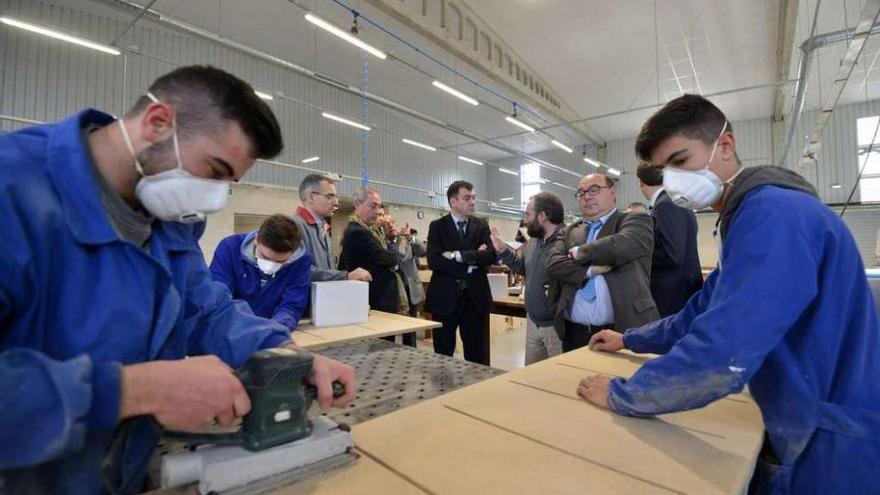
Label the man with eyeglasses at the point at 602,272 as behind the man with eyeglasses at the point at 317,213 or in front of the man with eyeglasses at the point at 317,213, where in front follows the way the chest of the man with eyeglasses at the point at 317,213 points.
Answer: in front

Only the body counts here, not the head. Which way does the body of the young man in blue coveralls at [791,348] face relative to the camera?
to the viewer's left

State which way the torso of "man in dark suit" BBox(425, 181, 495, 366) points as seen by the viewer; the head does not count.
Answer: toward the camera

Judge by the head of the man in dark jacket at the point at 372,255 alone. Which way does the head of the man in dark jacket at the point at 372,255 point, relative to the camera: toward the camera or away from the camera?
toward the camera

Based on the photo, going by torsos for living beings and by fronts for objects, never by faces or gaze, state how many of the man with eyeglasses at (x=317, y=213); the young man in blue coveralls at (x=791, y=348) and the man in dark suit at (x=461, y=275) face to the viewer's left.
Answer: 1

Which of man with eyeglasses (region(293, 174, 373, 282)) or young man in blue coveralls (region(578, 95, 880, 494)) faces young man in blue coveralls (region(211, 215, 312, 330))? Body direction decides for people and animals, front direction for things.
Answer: young man in blue coveralls (region(578, 95, 880, 494))

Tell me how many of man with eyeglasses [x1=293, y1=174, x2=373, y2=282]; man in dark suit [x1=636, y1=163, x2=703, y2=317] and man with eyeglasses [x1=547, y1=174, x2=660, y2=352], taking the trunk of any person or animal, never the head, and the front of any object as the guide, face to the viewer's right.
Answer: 1

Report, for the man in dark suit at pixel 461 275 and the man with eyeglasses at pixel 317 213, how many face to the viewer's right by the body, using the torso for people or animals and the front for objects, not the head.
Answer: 1

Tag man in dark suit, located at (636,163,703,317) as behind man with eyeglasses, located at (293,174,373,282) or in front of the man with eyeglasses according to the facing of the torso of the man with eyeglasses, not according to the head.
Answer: in front

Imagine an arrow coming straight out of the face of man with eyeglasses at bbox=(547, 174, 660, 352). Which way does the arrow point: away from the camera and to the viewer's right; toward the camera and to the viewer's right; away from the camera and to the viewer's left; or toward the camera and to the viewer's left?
toward the camera and to the viewer's left

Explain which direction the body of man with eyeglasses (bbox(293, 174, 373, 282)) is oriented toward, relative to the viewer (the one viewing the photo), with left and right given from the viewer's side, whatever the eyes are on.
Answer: facing to the right of the viewer

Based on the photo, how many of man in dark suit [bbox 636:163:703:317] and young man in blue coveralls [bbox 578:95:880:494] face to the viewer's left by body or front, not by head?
2
